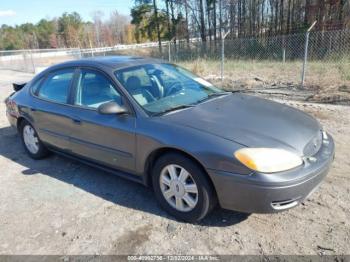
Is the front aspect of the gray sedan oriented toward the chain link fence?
no

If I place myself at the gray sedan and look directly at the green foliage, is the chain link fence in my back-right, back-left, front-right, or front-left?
front-right

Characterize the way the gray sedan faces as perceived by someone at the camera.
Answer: facing the viewer and to the right of the viewer

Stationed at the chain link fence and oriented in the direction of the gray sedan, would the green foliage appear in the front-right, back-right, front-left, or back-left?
back-right

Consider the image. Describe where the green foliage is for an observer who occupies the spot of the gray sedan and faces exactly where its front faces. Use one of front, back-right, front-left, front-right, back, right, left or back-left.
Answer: back-left

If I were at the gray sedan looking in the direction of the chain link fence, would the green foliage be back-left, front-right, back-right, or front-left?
front-left
